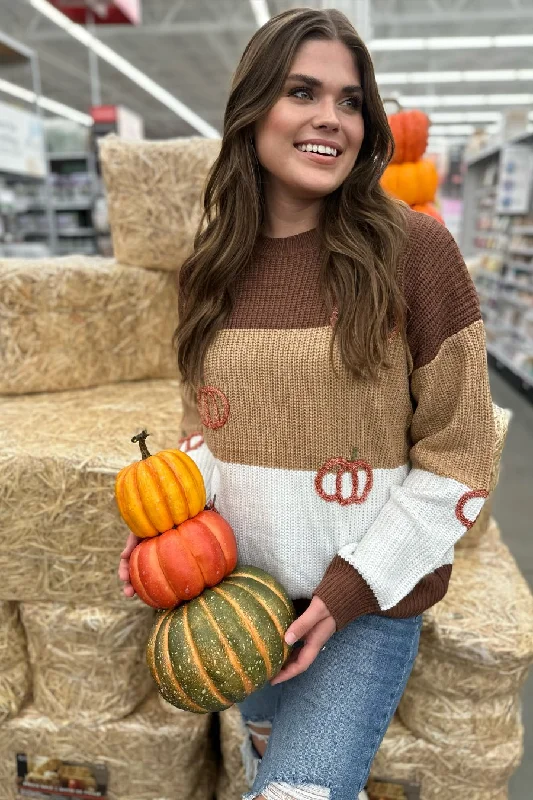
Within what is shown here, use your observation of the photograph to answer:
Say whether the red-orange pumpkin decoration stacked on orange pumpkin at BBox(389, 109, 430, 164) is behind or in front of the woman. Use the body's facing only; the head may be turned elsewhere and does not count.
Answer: behind

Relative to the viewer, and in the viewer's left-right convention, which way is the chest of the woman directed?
facing the viewer and to the left of the viewer

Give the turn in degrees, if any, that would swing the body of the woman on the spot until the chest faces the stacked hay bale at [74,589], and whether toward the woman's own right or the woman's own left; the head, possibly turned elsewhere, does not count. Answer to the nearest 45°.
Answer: approximately 90° to the woman's own right

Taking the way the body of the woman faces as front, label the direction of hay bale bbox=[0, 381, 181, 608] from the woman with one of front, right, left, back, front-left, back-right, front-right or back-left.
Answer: right

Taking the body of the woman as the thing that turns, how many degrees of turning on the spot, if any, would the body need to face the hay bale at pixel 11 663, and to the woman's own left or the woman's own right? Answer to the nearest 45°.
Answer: approximately 90° to the woman's own right
